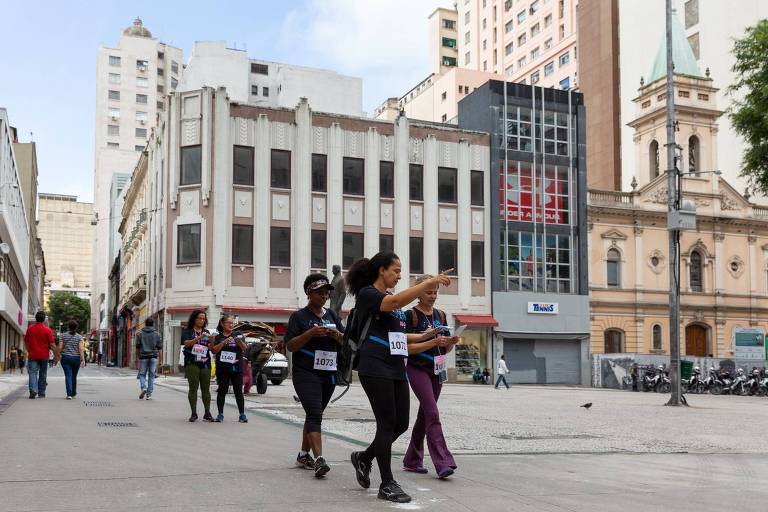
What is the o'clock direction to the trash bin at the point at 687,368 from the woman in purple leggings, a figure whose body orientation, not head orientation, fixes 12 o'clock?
The trash bin is roughly at 8 o'clock from the woman in purple leggings.

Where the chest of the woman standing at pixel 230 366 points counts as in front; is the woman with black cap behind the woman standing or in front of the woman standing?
in front

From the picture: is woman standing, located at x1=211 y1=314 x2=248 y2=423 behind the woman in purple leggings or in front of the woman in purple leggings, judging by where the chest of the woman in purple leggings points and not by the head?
behind

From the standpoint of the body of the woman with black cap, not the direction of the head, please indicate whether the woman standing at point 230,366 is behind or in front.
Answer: behind

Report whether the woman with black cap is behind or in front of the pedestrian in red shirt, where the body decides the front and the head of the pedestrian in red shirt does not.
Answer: behind

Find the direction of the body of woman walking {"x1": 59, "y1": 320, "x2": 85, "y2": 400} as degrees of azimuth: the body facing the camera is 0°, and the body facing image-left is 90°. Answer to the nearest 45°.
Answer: approximately 180°

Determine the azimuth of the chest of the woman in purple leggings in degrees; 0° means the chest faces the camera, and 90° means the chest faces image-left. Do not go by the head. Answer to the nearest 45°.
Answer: approximately 315°

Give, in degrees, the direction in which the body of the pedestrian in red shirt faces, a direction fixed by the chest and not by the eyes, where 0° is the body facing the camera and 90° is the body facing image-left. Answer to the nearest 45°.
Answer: approximately 180°

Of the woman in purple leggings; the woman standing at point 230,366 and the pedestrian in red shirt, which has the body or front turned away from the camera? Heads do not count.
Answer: the pedestrian in red shirt
